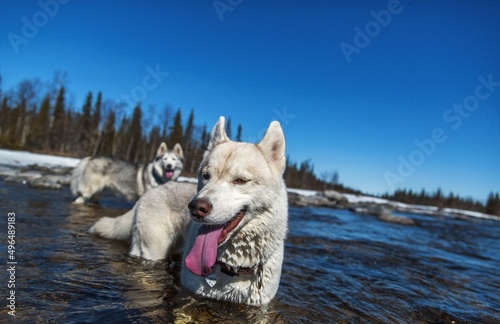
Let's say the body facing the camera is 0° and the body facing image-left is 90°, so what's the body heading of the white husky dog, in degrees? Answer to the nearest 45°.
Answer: approximately 315°

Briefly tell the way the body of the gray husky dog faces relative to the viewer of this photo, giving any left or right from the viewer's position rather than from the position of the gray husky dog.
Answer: facing to the right of the viewer
